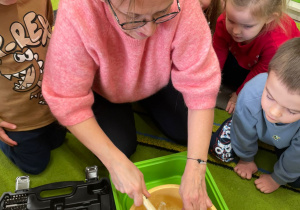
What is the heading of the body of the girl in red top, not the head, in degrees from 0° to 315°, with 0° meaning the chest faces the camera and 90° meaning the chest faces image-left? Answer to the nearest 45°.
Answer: approximately 45°

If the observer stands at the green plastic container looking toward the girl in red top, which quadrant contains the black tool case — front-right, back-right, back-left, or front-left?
back-left

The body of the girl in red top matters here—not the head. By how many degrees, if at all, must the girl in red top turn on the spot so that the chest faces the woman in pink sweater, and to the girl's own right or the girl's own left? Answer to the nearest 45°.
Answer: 0° — they already face them

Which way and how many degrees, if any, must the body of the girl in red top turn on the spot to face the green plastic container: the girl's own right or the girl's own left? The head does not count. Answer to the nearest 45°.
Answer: approximately 45° to the girl's own left

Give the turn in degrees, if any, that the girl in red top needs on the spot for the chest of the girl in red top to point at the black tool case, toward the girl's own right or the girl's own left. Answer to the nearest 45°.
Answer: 0° — they already face it
